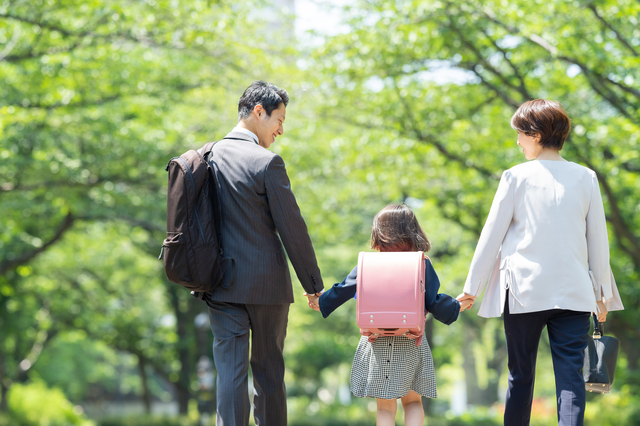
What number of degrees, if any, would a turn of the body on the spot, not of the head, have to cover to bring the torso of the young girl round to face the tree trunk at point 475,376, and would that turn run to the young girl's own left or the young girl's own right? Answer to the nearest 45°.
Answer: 0° — they already face it

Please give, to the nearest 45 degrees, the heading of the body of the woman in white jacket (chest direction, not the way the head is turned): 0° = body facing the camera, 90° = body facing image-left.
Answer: approximately 180°

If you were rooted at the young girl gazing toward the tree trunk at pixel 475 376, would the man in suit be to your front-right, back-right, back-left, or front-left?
back-left

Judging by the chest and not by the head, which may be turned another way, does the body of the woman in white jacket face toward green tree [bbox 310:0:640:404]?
yes

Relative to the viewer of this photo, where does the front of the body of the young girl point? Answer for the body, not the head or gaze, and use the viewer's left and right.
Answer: facing away from the viewer

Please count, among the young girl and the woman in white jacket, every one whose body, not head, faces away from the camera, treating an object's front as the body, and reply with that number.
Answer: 2

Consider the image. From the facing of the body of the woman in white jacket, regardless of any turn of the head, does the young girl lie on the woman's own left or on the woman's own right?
on the woman's own left

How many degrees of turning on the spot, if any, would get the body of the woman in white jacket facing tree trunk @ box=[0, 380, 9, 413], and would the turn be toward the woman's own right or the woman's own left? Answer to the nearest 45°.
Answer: approximately 45° to the woman's own left

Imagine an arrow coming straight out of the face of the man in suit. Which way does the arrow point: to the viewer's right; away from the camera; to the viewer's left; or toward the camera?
to the viewer's right

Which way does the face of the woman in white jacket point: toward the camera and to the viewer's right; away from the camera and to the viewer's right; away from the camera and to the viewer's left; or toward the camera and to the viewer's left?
away from the camera and to the viewer's left
